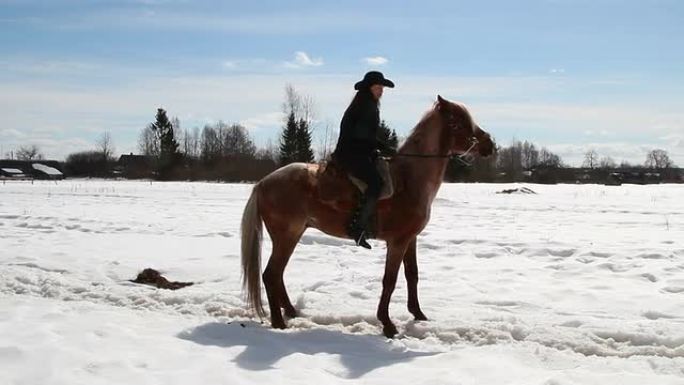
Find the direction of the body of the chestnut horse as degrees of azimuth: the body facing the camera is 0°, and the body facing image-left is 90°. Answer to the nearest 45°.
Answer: approximately 270°

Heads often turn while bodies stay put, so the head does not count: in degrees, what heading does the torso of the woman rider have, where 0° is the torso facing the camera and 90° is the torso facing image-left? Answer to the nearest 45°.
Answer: approximately 270°
